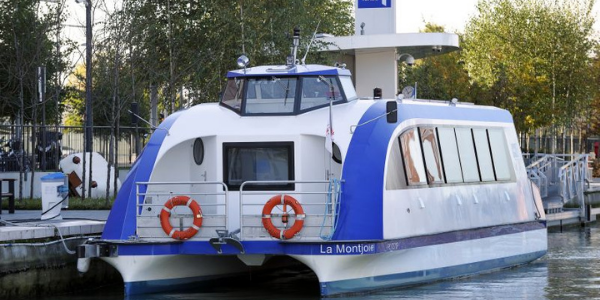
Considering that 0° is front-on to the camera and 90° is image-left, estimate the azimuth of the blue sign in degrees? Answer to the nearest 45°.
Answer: approximately 0°

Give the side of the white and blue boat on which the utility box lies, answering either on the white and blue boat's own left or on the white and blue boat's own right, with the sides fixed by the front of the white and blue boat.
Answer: on the white and blue boat's own right

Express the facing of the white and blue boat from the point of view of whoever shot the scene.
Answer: facing the viewer and to the left of the viewer

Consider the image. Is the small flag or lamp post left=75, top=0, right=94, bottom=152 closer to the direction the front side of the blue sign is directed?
the small flag

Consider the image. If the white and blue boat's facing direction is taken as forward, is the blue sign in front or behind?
behind

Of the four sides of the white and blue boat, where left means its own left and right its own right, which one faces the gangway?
back

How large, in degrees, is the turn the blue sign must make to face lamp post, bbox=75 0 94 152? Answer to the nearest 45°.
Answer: approximately 45° to its right

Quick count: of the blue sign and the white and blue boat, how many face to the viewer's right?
0

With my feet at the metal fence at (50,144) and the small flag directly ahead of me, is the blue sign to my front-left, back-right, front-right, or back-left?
front-left

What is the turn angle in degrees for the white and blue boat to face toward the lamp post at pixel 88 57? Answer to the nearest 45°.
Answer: approximately 90° to its right
